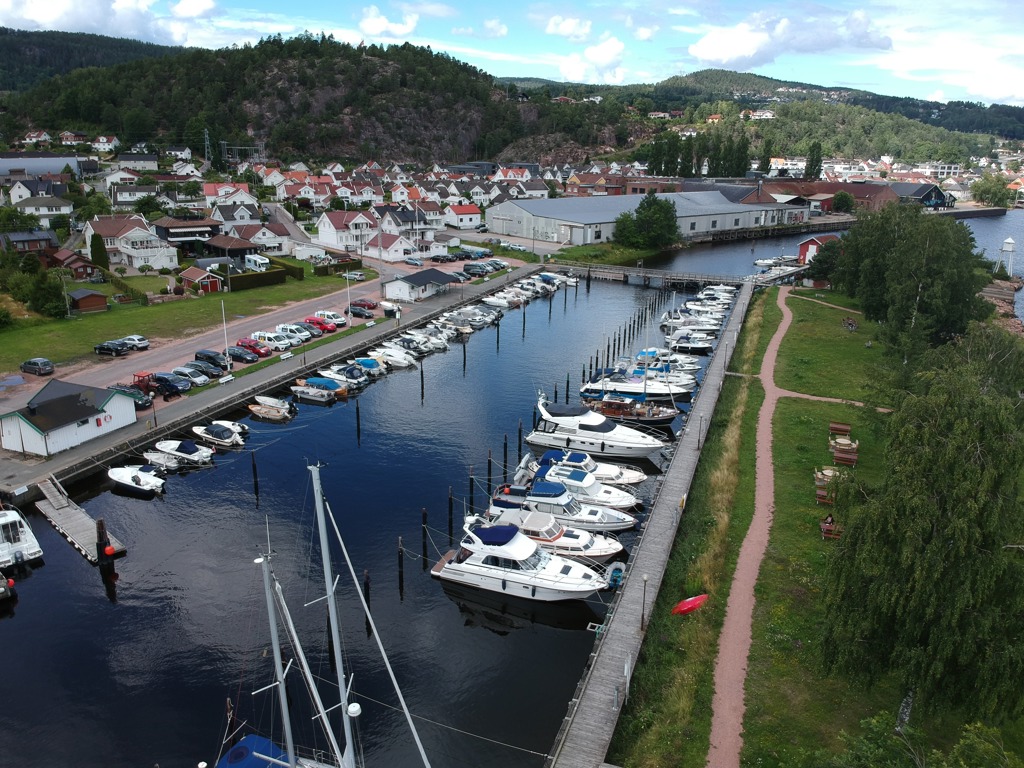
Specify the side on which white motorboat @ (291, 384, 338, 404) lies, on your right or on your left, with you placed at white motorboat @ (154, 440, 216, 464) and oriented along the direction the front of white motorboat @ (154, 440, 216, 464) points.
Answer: on your right

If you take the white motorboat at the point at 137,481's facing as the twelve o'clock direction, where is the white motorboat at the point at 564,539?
the white motorboat at the point at 564,539 is roughly at 6 o'clock from the white motorboat at the point at 137,481.

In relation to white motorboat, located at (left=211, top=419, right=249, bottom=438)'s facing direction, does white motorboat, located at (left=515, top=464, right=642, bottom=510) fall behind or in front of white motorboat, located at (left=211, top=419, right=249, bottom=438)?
behind

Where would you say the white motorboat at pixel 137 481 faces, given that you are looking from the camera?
facing away from the viewer and to the left of the viewer
